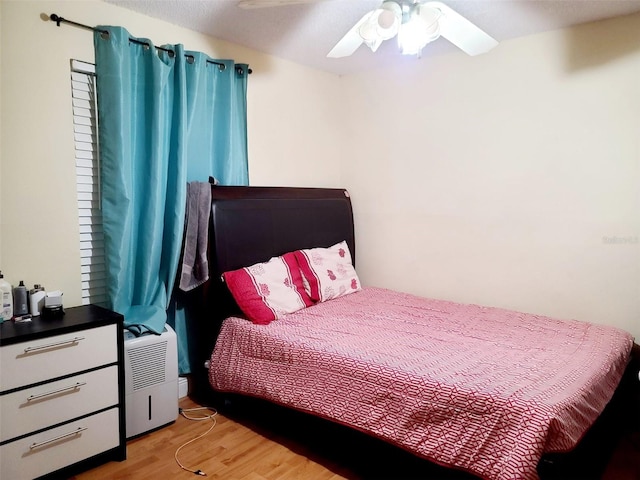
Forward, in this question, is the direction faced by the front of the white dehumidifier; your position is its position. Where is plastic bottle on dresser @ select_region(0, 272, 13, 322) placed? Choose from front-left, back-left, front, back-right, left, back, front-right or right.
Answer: back-right

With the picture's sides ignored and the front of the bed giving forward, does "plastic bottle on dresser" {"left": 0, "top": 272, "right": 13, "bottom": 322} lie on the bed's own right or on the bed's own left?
on the bed's own right

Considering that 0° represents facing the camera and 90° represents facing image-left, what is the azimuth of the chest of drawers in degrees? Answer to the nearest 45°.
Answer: approximately 315°

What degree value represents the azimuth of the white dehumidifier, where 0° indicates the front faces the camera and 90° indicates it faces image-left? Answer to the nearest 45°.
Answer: approximately 315°

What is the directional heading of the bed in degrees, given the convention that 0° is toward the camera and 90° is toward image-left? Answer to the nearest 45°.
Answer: approximately 315°

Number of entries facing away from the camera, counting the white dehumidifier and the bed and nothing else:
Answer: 0

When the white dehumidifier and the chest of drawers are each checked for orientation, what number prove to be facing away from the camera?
0
